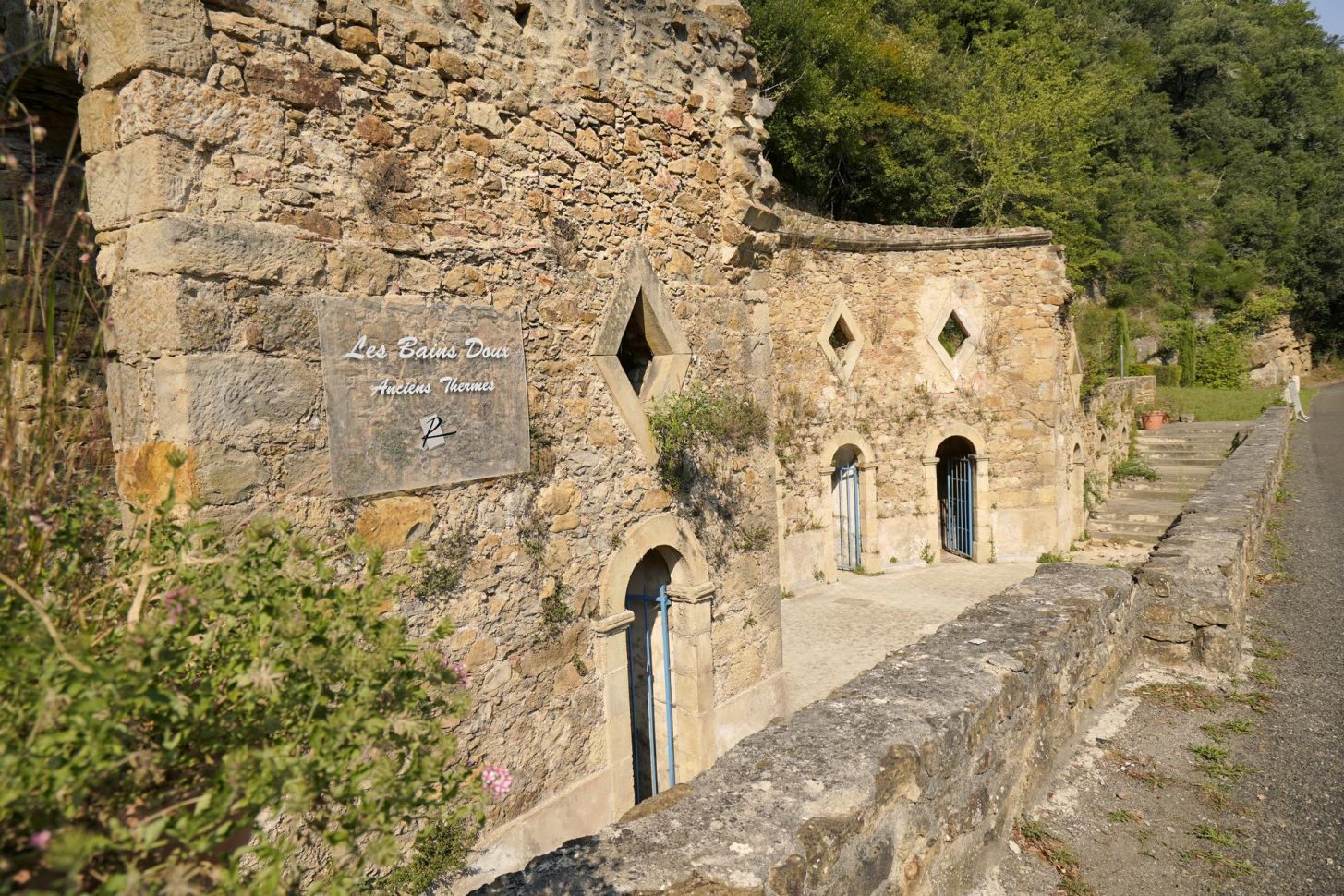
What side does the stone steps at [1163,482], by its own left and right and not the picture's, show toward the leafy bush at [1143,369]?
back

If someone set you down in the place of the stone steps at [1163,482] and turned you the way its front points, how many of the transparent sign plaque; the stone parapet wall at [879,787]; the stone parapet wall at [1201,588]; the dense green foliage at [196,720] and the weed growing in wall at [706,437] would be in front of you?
5

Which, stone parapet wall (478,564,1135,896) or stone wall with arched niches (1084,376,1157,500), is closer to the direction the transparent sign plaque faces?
the stone parapet wall

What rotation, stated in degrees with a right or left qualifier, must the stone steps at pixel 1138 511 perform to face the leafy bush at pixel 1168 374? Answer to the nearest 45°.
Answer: approximately 180°

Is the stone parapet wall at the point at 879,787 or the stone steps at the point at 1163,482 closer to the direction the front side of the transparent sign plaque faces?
the stone parapet wall

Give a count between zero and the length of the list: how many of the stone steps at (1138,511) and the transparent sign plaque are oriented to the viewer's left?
0

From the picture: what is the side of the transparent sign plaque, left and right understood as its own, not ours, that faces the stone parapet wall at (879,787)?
front

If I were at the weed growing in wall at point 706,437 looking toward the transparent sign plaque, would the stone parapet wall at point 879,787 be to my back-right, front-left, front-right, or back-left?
front-left

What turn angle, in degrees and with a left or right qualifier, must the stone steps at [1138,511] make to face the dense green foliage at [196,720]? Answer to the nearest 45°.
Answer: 0° — it already faces it

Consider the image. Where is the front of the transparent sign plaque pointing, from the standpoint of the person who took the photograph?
facing the viewer and to the right of the viewer

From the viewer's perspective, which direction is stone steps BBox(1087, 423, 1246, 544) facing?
toward the camera

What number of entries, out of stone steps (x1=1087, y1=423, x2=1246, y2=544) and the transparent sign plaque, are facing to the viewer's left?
0

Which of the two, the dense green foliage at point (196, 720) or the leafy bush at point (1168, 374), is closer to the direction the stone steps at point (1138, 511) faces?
the dense green foliage

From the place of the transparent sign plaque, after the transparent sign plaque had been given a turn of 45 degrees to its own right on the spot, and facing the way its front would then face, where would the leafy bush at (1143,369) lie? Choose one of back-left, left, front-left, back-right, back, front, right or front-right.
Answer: back-left

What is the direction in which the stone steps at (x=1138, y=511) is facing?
toward the camera
